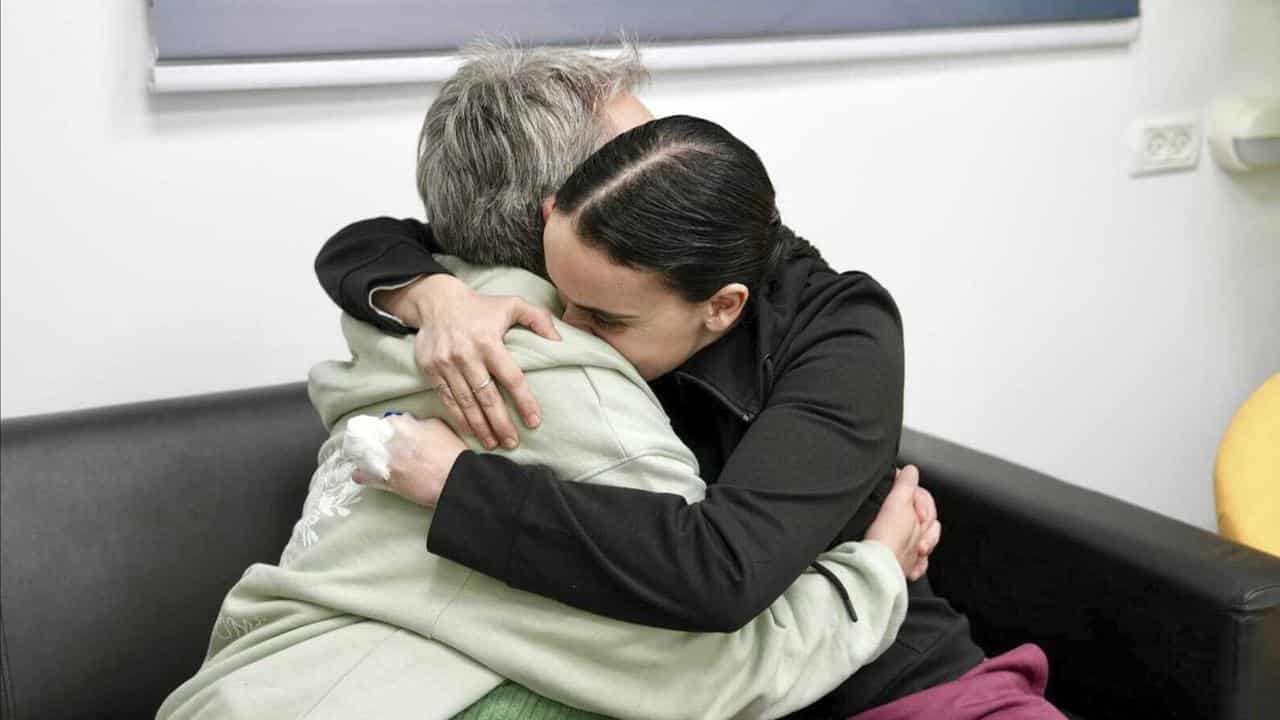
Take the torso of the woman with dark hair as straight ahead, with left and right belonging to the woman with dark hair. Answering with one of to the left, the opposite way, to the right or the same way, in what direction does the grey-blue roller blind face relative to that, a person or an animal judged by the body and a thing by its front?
to the left

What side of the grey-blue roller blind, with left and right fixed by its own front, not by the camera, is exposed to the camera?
front

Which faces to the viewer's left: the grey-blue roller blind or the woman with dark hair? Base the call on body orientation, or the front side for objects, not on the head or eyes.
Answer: the woman with dark hair

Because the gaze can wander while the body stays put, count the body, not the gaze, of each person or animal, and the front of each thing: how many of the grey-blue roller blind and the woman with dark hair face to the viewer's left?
1

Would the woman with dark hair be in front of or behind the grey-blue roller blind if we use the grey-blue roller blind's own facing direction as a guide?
in front

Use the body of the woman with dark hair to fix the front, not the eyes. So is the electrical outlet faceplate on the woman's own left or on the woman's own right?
on the woman's own right

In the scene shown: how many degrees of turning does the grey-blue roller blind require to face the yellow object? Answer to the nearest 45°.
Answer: approximately 45° to its left

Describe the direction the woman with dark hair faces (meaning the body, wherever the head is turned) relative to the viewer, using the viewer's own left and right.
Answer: facing to the left of the viewer
